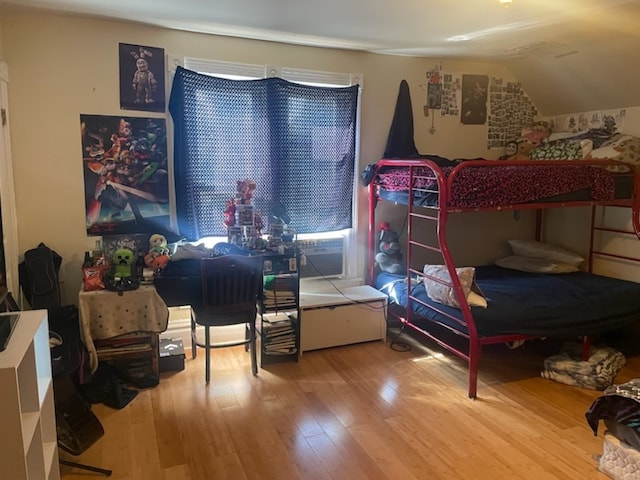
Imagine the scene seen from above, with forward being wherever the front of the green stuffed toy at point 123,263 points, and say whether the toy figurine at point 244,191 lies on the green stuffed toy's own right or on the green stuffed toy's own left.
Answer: on the green stuffed toy's own left

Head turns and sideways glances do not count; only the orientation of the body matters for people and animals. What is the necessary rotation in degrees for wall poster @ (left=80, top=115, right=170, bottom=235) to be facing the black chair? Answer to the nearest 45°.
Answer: approximately 45° to its left

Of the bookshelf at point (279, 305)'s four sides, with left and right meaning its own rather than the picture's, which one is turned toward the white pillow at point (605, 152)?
left

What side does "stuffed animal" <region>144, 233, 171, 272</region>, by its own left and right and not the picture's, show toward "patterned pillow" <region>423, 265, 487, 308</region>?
left

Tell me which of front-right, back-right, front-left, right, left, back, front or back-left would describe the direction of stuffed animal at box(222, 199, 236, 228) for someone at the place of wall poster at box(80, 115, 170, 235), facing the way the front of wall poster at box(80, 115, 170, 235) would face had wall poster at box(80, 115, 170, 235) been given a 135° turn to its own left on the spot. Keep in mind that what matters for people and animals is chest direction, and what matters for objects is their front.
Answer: front-right

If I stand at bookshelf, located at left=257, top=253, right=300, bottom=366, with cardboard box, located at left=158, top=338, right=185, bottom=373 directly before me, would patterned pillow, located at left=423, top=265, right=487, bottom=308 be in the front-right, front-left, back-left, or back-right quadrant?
back-left

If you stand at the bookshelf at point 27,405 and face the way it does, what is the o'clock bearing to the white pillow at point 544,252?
The white pillow is roughly at 10 o'clock from the bookshelf.

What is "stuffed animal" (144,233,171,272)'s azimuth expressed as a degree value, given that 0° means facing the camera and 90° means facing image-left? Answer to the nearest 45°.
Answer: approximately 0°

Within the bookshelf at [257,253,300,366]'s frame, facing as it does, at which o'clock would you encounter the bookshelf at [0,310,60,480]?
the bookshelf at [0,310,60,480] is roughly at 1 o'clock from the bookshelf at [257,253,300,366].

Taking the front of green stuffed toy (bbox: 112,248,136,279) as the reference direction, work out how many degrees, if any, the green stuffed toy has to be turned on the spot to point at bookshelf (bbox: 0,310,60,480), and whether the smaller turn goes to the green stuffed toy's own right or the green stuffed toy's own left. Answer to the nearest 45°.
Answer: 0° — it already faces it

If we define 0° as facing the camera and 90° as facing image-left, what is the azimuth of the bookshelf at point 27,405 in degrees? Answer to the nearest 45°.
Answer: approximately 315°

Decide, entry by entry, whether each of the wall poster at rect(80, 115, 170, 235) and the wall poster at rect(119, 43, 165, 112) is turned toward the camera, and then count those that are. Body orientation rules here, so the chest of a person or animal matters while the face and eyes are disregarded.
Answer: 2

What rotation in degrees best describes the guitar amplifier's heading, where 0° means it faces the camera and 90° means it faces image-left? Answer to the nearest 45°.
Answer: approximately 0°
